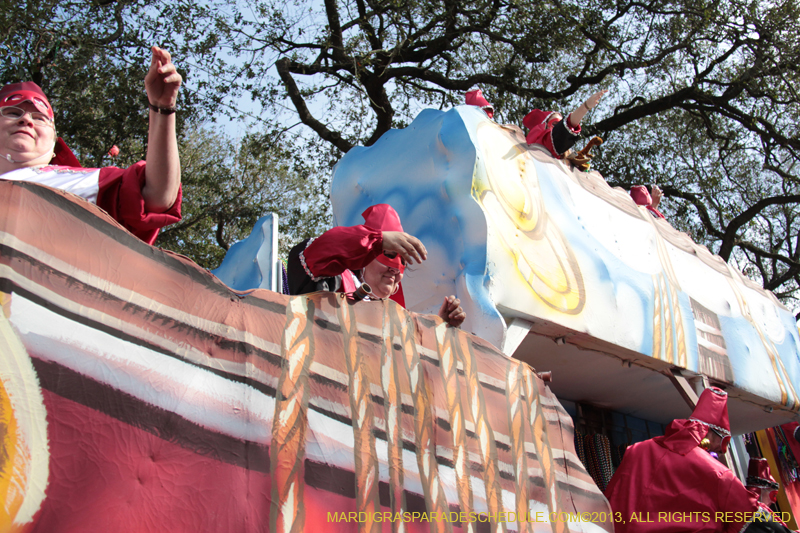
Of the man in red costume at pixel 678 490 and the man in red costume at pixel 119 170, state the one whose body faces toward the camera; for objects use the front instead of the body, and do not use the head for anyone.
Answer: the man in red costume at pixel 119 170

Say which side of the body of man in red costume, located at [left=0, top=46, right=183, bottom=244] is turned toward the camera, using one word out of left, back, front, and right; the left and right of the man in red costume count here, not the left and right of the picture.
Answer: front
